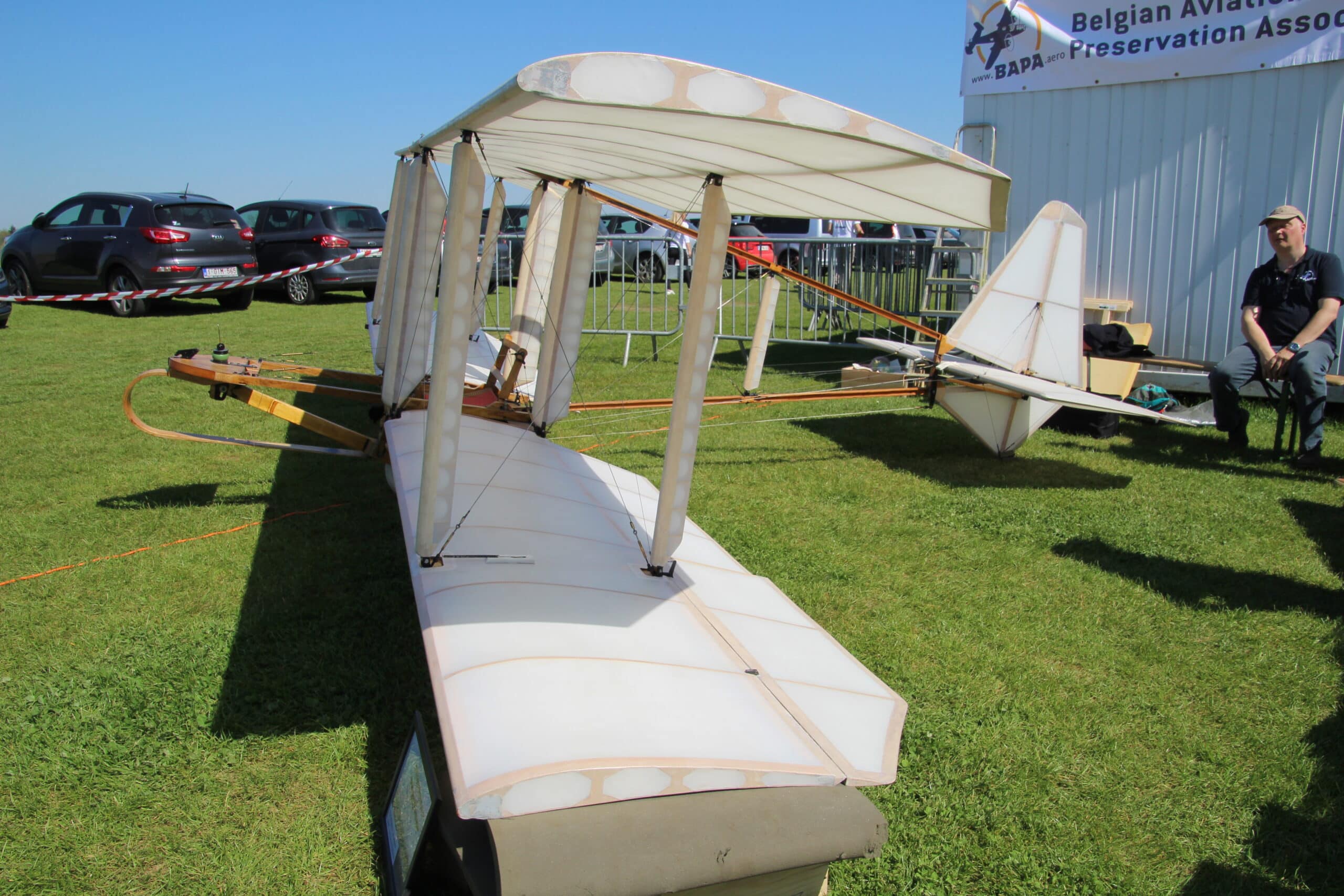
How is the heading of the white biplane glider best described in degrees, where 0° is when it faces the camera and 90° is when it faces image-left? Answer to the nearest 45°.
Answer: approximately 90°

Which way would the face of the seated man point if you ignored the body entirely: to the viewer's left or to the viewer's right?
to the viewer's left

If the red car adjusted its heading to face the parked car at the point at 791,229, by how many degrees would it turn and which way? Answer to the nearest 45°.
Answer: approximately 45° to its right

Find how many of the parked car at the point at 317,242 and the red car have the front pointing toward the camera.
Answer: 0

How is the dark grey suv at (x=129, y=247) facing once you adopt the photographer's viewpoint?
facing away from the viewer and to the left of the viewer

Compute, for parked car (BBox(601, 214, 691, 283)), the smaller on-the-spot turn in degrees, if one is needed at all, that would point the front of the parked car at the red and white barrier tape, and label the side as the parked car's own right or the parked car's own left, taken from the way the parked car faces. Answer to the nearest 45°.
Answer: approximately 90° to the parked car's own left

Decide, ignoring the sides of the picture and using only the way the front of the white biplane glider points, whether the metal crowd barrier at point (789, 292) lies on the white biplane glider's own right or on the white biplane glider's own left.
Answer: on the white biplane glider's own right

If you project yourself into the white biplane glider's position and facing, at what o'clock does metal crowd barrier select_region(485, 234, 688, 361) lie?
The metal crowd barrier is roughly at 3 o'clock from the white biplane glider.

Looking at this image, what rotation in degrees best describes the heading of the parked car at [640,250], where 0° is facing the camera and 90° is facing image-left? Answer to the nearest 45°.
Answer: approximately 135°
